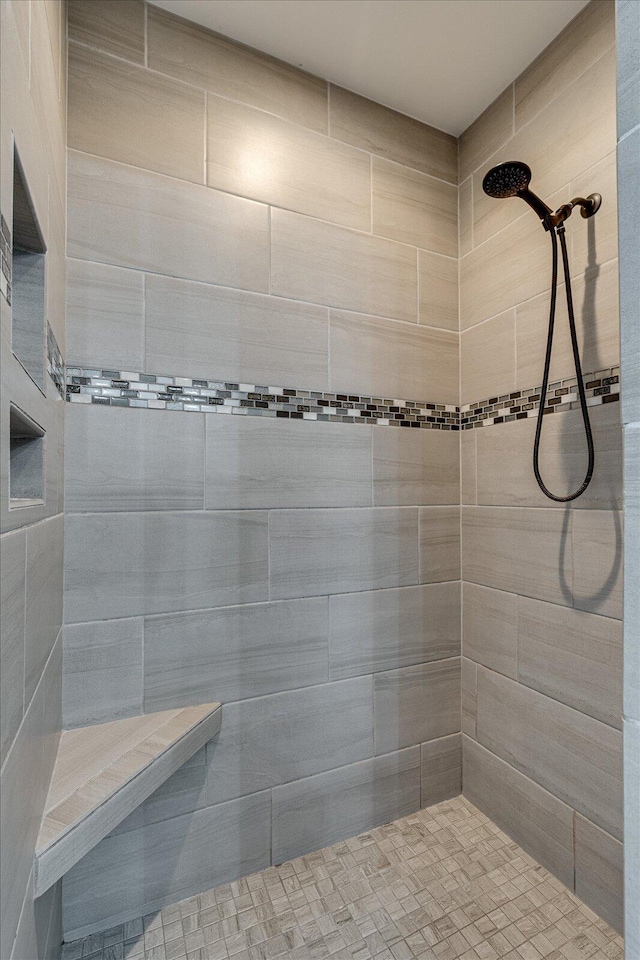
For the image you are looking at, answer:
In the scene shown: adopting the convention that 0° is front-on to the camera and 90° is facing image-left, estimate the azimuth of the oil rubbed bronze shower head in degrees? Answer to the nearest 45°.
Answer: approximately 45°
